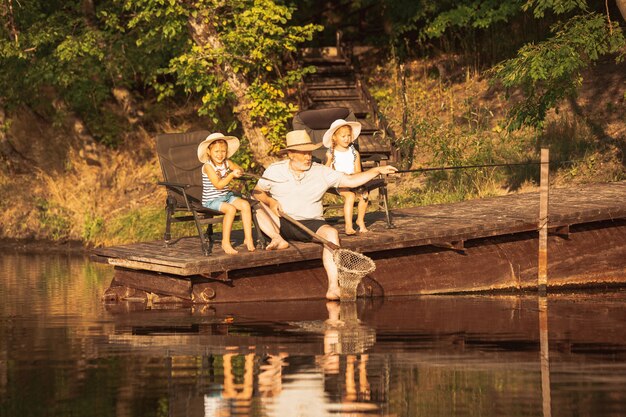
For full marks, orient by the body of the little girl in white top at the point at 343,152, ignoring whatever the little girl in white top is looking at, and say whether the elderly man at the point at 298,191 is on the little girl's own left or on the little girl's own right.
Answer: on the little girl's own right

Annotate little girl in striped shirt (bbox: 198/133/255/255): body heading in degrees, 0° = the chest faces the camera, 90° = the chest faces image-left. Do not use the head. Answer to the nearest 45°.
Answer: approximately 315°

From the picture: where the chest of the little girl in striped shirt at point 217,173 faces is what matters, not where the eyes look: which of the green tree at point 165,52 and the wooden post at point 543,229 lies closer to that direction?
the wooden post

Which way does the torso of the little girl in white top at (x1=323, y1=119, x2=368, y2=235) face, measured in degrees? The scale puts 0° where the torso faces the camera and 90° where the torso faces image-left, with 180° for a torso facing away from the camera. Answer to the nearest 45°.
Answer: approximately 315°

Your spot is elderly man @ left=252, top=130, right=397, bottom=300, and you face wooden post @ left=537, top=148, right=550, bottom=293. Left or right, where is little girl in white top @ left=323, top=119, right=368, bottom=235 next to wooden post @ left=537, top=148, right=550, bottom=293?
left
